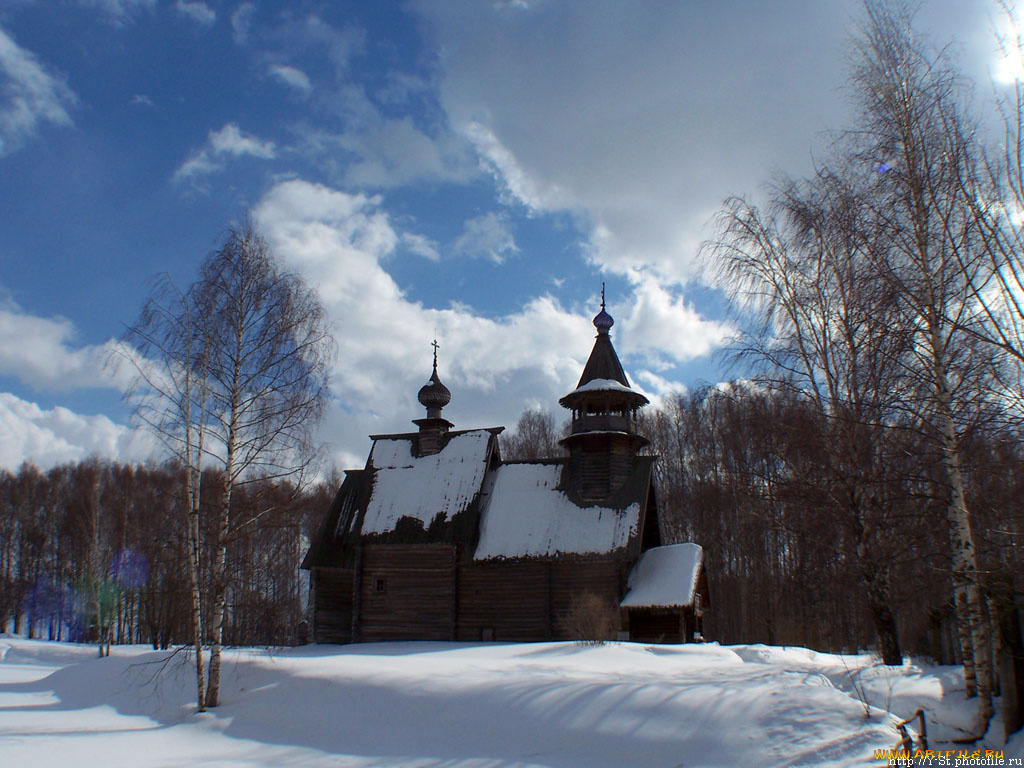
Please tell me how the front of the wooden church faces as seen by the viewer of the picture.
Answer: facing to the right of the viewer
